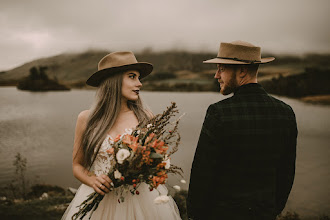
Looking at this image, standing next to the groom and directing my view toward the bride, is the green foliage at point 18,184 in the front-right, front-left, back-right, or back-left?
front-right

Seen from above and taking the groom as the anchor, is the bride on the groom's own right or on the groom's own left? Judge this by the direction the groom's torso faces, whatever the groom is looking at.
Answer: on the groom's own left

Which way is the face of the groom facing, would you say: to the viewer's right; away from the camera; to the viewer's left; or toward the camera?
to the viewer's left

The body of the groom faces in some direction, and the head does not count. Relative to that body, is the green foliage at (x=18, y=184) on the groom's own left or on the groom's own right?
on the groom's own left

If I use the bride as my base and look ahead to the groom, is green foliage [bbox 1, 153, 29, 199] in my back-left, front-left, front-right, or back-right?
back-left

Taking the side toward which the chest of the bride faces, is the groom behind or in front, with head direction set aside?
in front

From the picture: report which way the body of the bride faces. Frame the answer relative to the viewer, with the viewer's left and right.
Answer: facing the viewer and to the right of the viewer

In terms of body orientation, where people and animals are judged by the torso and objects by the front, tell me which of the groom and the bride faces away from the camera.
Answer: the groom

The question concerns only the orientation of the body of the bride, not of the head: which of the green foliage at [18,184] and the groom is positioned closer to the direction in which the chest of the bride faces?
the groom

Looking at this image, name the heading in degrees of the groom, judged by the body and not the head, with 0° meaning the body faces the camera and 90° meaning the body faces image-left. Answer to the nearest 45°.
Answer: approximately 180°

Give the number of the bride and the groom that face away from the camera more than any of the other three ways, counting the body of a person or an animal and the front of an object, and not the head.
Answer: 1
